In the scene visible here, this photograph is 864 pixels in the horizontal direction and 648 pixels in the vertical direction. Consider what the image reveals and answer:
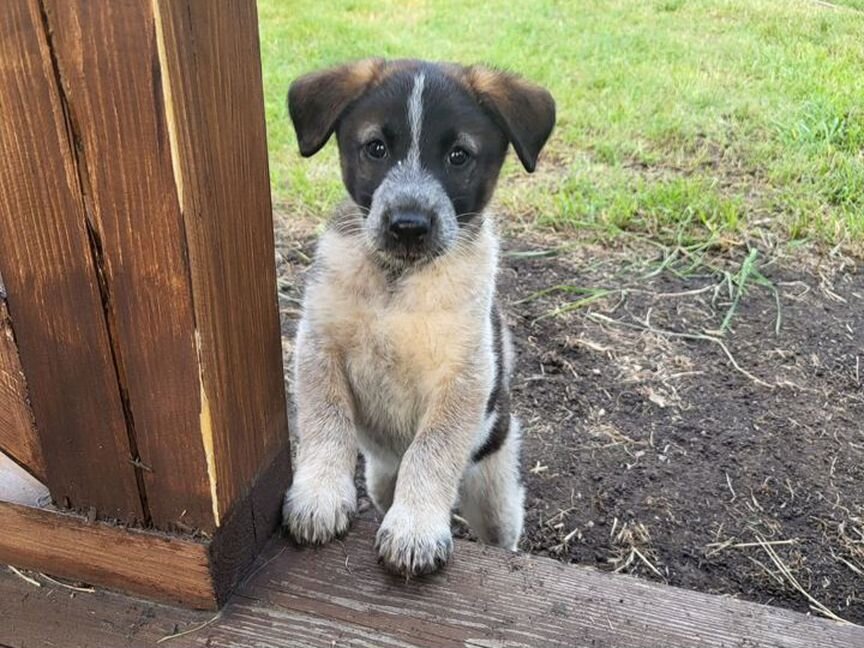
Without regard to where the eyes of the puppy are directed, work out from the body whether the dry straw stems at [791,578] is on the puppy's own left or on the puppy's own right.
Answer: on the puppy's own left

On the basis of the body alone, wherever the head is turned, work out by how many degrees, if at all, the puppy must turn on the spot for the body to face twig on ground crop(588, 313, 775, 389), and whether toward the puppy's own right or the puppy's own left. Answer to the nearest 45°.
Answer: approximately 135° to the puppy's own left

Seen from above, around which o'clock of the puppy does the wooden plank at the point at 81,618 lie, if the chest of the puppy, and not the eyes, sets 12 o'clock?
The wooden plank is roughly at 1 o'clock from the puppy.

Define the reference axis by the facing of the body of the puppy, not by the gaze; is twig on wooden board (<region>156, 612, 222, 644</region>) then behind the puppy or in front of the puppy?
in front

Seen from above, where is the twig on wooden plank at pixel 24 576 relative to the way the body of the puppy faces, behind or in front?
in front

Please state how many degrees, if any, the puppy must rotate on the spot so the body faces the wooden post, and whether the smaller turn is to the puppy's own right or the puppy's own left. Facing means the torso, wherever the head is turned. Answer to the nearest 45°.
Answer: approximately 45° to the puppy's own right

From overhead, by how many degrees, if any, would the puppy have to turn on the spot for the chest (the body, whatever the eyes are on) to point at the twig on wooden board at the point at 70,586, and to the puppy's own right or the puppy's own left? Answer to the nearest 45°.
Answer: approximately 45° to the puppy's own right

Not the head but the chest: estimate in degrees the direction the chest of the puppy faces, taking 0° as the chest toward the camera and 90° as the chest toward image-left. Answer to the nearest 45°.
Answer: approximately 0°

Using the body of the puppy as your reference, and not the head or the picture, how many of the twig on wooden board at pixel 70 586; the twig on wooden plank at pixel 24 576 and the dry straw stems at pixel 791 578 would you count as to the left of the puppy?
1

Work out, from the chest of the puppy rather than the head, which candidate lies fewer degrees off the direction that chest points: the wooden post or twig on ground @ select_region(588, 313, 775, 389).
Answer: the wooden post
